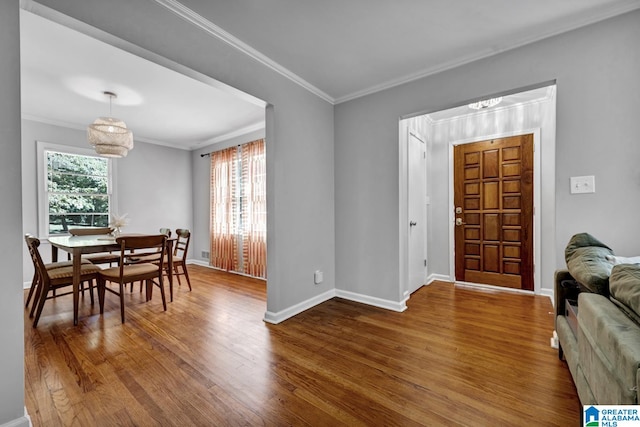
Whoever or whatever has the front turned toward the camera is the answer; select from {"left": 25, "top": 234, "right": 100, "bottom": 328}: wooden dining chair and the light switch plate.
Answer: the light switch plate

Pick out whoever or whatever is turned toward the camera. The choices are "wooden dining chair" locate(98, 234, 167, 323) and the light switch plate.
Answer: the light switch plate

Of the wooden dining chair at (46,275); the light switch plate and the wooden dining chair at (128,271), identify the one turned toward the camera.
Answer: the light switch plate

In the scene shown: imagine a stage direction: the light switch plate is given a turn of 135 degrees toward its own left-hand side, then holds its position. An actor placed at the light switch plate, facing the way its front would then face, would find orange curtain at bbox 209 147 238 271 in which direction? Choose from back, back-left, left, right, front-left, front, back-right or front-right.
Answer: back-left

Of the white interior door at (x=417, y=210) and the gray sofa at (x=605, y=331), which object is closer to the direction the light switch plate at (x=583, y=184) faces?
the gray sofa

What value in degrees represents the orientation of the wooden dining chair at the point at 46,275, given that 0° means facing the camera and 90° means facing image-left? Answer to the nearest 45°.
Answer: approximately 225°

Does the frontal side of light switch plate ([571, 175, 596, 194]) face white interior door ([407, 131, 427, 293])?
no

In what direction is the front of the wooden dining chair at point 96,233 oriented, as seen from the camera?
facing the viewer and to the right of the viewer

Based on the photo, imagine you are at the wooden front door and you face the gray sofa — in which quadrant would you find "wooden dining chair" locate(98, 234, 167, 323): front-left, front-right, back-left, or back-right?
front-right

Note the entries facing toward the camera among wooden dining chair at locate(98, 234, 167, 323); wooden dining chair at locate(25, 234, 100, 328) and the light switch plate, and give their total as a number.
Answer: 1

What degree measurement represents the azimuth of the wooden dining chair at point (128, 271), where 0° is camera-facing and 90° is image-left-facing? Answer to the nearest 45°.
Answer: approximately 135°

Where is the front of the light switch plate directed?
toward the camera

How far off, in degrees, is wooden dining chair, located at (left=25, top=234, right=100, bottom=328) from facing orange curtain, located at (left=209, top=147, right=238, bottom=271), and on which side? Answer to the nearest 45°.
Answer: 0° — it already faces it
